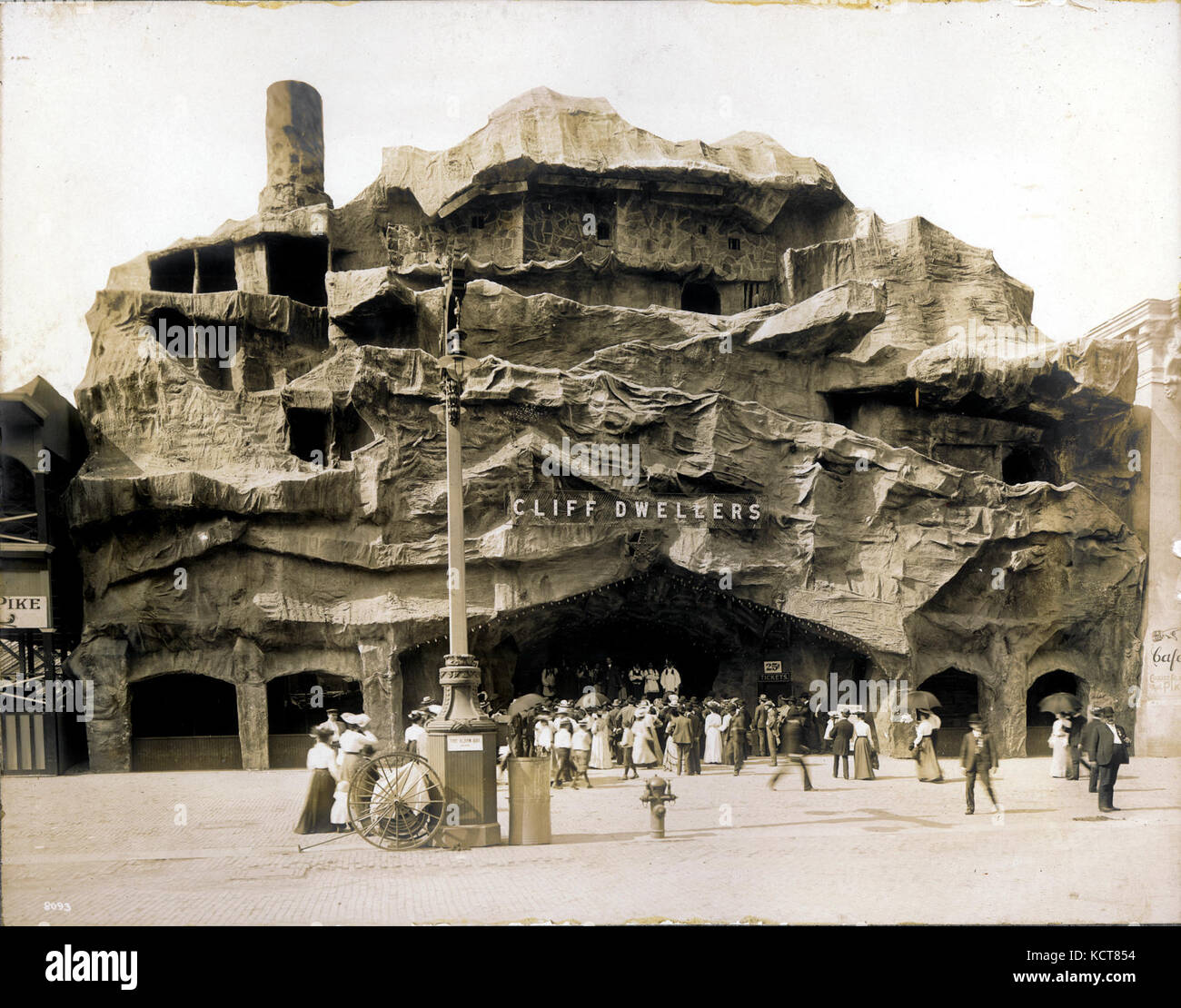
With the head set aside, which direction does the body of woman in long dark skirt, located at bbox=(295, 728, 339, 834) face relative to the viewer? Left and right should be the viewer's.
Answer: facing away from the viewer and to the right of the viewer

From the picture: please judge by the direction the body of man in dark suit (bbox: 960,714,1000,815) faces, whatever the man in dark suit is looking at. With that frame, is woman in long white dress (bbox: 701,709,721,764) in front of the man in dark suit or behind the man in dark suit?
behind

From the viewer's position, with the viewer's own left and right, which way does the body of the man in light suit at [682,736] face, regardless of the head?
facing away from the viewer

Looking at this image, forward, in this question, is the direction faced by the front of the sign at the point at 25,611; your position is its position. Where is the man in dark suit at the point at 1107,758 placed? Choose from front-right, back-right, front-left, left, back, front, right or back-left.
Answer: front-left

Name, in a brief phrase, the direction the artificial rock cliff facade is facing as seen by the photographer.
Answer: facing the viewer

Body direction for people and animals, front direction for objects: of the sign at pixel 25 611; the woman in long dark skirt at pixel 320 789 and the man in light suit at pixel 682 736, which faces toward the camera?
the sign

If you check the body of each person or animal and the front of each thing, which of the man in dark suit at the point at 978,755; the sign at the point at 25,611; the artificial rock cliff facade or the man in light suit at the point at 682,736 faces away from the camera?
the man in light suit at the point at 682,736

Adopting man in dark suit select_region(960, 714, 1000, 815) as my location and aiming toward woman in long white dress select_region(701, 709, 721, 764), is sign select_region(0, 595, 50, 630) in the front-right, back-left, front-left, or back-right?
front-left

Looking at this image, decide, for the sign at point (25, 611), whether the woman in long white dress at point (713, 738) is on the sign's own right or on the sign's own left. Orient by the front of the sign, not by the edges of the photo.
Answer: on the sign's own left

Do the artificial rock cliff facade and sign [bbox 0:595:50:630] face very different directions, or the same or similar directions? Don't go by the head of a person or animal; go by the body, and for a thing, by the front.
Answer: same or similar directions

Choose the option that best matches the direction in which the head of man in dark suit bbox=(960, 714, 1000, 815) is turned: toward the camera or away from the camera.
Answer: toward the camera

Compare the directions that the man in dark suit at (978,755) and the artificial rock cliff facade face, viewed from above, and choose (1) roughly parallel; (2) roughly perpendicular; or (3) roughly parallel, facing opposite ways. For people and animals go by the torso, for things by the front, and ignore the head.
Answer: roughly parallel

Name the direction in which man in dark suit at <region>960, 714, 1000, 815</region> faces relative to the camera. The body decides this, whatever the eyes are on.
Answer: toward the camera
